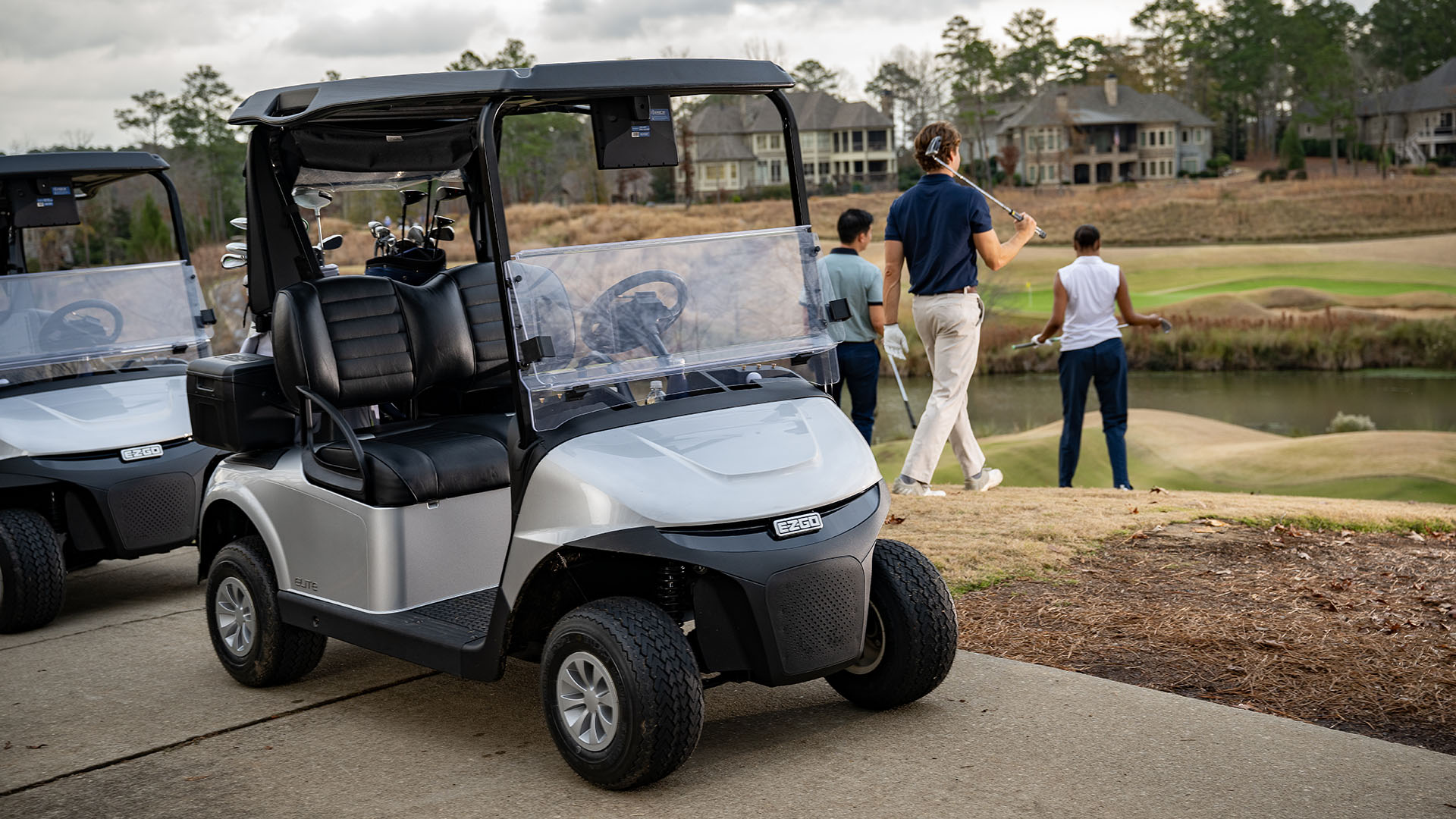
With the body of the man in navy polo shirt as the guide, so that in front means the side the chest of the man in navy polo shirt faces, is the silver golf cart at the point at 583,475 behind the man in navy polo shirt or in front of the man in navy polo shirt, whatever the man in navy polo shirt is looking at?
behind

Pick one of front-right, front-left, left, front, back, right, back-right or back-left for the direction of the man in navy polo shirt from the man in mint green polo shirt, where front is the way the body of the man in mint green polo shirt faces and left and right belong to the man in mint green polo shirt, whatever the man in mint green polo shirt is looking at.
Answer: back

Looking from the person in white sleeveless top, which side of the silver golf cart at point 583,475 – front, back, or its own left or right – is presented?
left

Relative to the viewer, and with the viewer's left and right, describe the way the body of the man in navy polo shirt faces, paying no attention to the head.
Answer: facing away from the viewer and to the right of the viewer

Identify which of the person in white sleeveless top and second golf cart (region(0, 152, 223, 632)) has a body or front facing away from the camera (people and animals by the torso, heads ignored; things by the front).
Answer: the person in white sleeveless top

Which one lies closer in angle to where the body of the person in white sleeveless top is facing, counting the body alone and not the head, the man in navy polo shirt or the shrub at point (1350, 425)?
the shrub

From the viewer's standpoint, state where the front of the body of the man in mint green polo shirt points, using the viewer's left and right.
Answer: facing away from the viewer and to the right of the viewer

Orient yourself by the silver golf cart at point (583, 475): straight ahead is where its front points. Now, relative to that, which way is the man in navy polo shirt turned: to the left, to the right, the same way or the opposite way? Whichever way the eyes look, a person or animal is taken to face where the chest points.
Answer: to the left

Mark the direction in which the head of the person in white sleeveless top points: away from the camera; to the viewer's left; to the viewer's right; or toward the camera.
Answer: away from the camera

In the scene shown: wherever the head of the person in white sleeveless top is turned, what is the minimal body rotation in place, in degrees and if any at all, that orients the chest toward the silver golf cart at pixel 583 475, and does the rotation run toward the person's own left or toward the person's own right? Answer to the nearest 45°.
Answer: approximately 180°

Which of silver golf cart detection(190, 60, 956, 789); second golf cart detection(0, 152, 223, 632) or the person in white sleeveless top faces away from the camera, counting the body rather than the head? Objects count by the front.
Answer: the person in white sleeveless top

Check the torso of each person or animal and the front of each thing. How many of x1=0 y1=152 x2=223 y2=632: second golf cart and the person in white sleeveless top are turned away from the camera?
1

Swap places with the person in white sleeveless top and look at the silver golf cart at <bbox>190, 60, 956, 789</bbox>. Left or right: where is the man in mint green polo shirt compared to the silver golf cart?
right

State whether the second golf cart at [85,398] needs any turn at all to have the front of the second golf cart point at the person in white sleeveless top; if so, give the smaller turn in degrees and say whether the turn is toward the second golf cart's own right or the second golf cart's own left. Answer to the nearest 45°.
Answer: approximately 45° to the second golf cart's own left

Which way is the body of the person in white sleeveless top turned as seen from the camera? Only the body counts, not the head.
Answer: away from the camera
